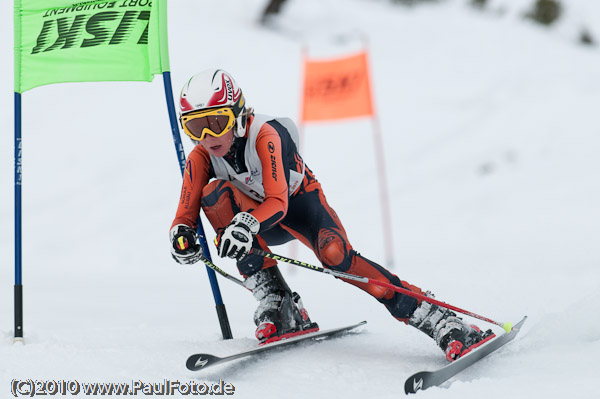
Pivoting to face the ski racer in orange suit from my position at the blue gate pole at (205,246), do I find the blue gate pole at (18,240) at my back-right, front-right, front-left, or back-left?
back-right

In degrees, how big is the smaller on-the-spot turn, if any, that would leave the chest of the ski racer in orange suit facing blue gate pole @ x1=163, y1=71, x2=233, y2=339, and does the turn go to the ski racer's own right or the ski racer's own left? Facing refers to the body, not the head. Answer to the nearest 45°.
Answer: approximately 90° to the ski racer's own right

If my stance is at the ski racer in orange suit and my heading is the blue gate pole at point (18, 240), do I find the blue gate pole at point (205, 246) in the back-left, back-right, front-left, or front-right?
front-right

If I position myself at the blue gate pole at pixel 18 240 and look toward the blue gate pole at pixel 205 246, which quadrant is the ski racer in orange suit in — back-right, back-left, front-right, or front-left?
front-right

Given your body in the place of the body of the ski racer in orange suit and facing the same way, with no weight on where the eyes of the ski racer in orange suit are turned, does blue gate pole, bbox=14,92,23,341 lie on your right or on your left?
on your right

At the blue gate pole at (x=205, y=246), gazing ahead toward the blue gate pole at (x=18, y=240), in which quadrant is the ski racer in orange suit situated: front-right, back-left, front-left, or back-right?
back-left

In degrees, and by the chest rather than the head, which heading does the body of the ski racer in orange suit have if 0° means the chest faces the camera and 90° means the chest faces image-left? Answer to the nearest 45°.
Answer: approximately 45°
